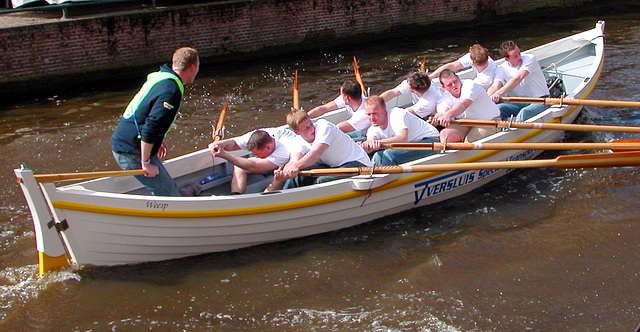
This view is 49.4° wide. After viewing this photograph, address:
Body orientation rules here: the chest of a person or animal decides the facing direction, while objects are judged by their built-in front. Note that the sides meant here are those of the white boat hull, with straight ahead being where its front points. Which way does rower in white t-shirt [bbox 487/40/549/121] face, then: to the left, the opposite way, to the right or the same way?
the opposite way

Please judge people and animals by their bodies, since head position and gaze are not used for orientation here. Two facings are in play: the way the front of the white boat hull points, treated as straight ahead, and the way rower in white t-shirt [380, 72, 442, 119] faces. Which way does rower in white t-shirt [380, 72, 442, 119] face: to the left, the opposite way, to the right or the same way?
the opposite way

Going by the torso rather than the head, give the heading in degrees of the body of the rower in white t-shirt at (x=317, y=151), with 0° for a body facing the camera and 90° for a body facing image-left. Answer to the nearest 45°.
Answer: approximately 45°

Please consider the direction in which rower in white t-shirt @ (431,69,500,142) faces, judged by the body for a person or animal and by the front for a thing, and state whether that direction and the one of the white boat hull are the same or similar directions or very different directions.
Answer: very different directions

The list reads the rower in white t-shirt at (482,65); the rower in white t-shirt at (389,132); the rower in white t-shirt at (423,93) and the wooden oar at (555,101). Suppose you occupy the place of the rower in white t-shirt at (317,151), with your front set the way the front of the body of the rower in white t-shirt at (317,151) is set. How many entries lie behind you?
4

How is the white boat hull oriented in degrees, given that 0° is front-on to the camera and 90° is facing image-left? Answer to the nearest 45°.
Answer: approximately 225°

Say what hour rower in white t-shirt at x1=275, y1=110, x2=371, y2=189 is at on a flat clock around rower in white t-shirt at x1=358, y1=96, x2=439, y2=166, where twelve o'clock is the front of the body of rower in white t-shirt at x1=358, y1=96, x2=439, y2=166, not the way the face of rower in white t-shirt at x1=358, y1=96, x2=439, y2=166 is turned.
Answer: rower in white t-shirt at x1=275, y1=110, x2=371, y2=189 is roughly at 12 o'clock from rower in white t-shirt at x1=358, y1=96, x2=439, y2=166.

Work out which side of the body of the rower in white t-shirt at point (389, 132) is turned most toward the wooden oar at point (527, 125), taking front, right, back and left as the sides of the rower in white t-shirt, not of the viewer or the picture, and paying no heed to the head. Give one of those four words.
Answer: back

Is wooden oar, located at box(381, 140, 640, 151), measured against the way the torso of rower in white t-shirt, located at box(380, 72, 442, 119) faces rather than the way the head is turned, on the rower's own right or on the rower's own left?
on the rower's own left

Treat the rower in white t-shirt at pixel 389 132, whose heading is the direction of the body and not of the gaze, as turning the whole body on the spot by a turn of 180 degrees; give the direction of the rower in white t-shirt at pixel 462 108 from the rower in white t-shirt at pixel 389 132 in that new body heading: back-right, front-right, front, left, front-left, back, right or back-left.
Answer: front
